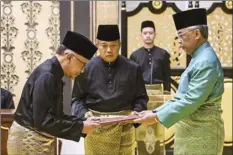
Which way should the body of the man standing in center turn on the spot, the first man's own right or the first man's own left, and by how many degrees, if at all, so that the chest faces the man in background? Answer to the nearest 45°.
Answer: approximately 180°

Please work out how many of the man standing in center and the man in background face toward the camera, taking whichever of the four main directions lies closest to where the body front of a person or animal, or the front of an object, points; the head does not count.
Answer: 2

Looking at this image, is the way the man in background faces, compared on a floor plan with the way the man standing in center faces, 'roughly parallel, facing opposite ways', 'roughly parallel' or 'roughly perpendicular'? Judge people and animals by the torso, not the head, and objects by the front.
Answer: roughly parallel

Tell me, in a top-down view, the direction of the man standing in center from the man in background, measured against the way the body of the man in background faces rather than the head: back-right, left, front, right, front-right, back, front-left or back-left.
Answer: front

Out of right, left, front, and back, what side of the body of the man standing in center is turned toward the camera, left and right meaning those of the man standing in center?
front

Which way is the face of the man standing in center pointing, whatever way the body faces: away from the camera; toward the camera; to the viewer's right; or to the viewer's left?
toward the camera

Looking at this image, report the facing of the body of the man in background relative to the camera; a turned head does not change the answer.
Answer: toward the camera
